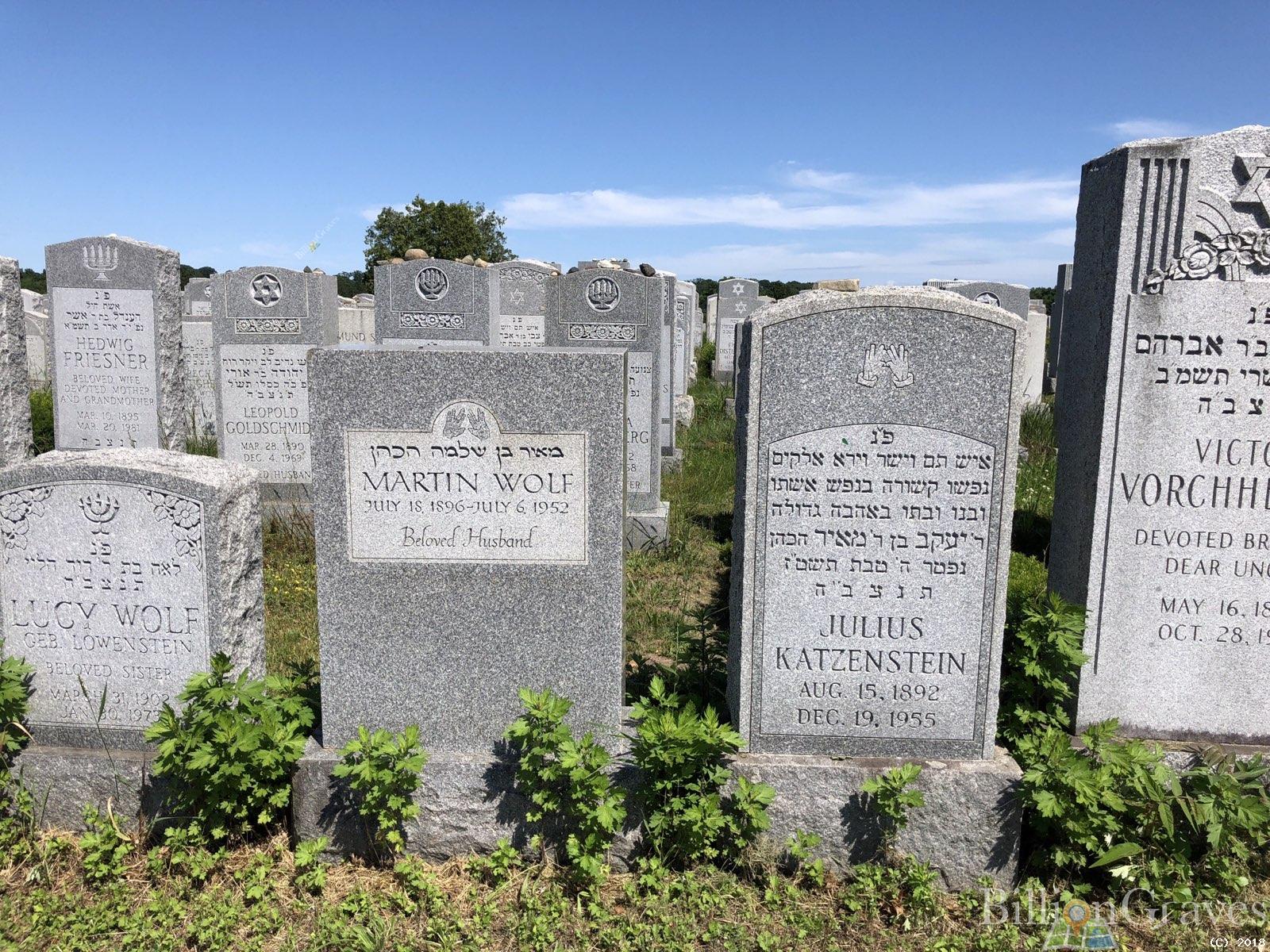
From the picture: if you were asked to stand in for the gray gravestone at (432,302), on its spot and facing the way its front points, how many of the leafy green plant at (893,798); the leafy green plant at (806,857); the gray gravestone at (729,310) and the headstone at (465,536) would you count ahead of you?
3

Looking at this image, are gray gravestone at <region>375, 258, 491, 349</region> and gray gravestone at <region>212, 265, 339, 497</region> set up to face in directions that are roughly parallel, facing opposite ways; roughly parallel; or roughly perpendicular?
roughly parallel

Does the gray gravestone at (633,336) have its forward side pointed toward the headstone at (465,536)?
yes

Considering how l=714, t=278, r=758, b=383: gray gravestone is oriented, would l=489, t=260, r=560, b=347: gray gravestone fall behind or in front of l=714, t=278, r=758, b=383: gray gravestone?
in front

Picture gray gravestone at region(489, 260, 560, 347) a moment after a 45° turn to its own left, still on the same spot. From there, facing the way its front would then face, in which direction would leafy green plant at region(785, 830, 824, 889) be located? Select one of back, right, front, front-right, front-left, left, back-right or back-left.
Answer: front-right

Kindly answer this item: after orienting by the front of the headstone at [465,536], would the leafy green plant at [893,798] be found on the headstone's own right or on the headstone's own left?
on the headstone's own left

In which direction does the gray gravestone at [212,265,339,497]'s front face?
toward the camera

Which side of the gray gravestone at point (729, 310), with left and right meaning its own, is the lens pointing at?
front

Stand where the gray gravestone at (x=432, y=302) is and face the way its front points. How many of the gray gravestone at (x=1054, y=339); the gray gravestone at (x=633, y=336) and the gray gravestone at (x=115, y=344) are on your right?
1

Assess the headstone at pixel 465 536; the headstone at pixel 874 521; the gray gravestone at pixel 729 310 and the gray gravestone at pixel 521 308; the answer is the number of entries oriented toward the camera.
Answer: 4

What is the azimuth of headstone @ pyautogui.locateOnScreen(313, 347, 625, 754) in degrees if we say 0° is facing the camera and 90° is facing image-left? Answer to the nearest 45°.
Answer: approximately 0°

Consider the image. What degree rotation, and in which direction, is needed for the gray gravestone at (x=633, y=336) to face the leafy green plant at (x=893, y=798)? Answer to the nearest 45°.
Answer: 0° — it already faces it

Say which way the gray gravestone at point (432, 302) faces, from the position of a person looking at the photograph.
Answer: facing the viewer

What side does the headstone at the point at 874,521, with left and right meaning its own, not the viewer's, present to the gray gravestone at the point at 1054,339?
back

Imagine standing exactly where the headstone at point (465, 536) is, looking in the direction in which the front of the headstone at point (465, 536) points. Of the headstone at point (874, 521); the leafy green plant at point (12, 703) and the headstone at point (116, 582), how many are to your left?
1

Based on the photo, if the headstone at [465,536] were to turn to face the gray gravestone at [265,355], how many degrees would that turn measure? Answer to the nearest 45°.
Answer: approximately 180°

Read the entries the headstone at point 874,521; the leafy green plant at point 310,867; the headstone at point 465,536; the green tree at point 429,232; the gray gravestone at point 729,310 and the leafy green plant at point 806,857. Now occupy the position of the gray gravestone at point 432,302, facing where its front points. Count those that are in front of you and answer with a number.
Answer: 4

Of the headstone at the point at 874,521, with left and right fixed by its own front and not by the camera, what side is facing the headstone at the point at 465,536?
right

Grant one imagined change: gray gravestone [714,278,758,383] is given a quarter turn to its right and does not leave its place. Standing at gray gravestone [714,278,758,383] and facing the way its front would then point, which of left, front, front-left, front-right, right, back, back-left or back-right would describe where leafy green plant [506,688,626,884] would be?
left
